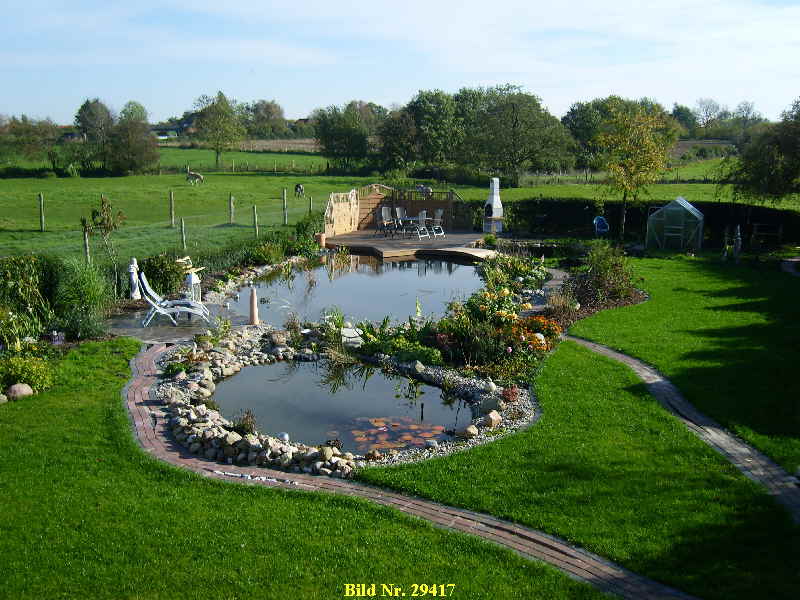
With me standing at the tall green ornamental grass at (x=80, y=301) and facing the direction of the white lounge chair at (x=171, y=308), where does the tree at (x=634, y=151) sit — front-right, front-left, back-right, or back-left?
front-left

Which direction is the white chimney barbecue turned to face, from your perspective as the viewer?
facing the viewer and to the left of the viewer

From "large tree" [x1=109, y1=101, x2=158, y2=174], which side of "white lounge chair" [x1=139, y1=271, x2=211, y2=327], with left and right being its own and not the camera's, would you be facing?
left

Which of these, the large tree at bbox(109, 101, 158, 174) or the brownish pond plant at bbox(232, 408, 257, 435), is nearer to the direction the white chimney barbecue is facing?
the brownish pond plant

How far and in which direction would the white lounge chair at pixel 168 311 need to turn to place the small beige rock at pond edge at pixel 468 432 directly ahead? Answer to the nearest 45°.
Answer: approximately 45° to its right

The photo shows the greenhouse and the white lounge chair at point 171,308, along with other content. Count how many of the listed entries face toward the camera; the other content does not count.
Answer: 1

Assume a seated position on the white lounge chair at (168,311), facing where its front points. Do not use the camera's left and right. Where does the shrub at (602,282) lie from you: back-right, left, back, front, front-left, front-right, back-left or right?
front

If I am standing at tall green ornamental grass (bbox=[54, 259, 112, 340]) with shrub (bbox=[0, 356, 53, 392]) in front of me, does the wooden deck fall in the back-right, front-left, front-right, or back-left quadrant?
back-left

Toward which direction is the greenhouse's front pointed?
toward the camera

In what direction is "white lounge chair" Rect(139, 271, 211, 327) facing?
to the viewer's right

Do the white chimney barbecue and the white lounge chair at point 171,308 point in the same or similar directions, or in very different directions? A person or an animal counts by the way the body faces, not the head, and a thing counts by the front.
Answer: very different directions

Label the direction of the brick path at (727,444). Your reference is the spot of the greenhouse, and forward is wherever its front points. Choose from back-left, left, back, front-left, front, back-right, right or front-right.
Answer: front

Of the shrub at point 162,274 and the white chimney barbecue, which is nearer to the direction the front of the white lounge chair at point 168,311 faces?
the white chimney barbecue
